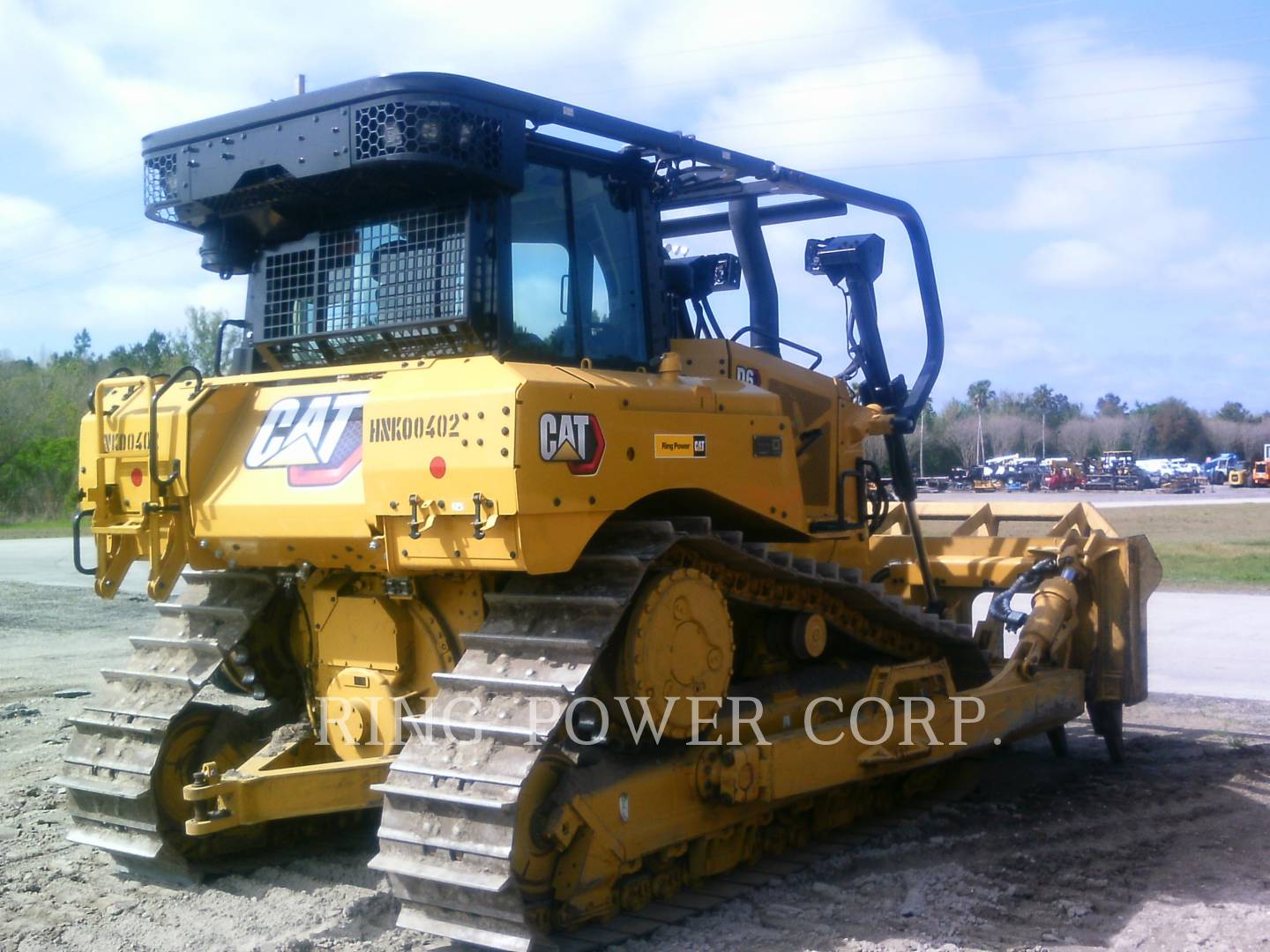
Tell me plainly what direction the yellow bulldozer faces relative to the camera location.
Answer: facing away from the viewer and to the right of the viewer
